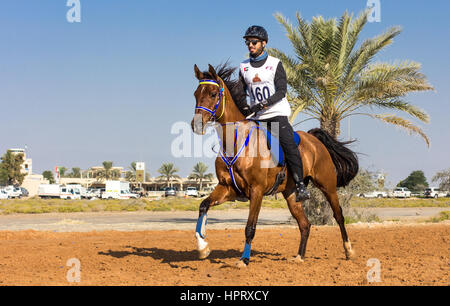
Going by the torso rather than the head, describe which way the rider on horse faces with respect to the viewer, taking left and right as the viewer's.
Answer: facing the viewer and to the left of the viewer

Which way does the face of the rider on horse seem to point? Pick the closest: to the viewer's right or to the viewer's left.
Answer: to the viewer's left

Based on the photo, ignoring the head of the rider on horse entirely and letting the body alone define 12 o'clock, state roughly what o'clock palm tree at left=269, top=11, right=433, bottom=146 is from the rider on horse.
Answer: The palm tree is roughly at 5 o'clock from the rider on horse.

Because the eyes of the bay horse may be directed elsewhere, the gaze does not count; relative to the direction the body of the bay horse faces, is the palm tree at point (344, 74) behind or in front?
behind
